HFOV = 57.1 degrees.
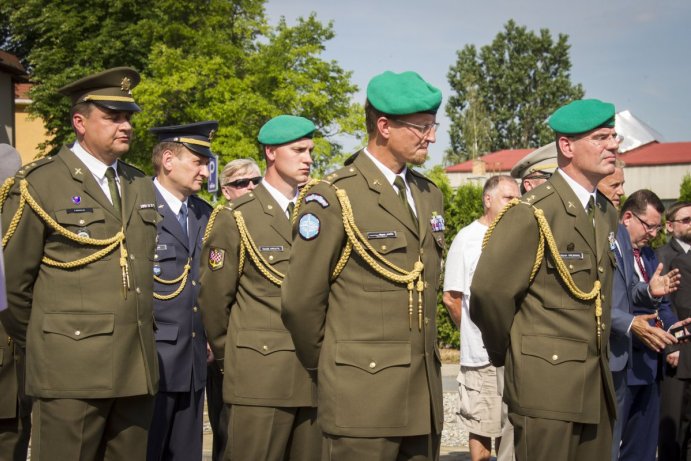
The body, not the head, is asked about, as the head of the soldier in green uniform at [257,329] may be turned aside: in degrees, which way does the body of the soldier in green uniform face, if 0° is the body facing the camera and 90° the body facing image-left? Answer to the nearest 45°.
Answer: approximately 315°

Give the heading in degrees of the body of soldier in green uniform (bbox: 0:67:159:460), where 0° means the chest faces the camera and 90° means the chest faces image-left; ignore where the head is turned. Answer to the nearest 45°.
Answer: approximately 315°

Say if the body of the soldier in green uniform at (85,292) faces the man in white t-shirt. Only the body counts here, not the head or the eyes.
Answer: no

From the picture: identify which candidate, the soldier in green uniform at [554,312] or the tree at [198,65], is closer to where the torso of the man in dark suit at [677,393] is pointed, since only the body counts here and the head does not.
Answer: the soldier in green uniform

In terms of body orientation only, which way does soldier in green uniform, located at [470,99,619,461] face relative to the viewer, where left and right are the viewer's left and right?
facing the viewer and to the right of the viewer

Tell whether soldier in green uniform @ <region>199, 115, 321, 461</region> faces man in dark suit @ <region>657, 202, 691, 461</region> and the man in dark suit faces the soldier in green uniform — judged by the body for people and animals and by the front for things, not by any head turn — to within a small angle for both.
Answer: no

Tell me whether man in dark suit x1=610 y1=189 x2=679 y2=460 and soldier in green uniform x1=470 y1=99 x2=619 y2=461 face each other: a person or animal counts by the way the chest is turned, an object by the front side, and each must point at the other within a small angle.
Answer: no

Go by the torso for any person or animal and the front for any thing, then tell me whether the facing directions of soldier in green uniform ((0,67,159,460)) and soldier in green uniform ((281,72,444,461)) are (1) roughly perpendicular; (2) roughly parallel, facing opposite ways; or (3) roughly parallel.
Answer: roughly parallel

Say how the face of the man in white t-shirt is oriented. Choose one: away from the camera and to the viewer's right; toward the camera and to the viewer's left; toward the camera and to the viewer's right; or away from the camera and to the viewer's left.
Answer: toward the camera and to the viewer's right

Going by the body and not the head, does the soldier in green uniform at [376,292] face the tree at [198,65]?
no

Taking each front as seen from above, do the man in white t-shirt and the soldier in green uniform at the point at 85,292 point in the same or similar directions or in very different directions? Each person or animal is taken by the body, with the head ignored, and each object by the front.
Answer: same or similar directions

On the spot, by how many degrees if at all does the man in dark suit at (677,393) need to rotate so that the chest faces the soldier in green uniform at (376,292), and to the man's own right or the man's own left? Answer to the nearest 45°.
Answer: approximately 45° to the man's own right
